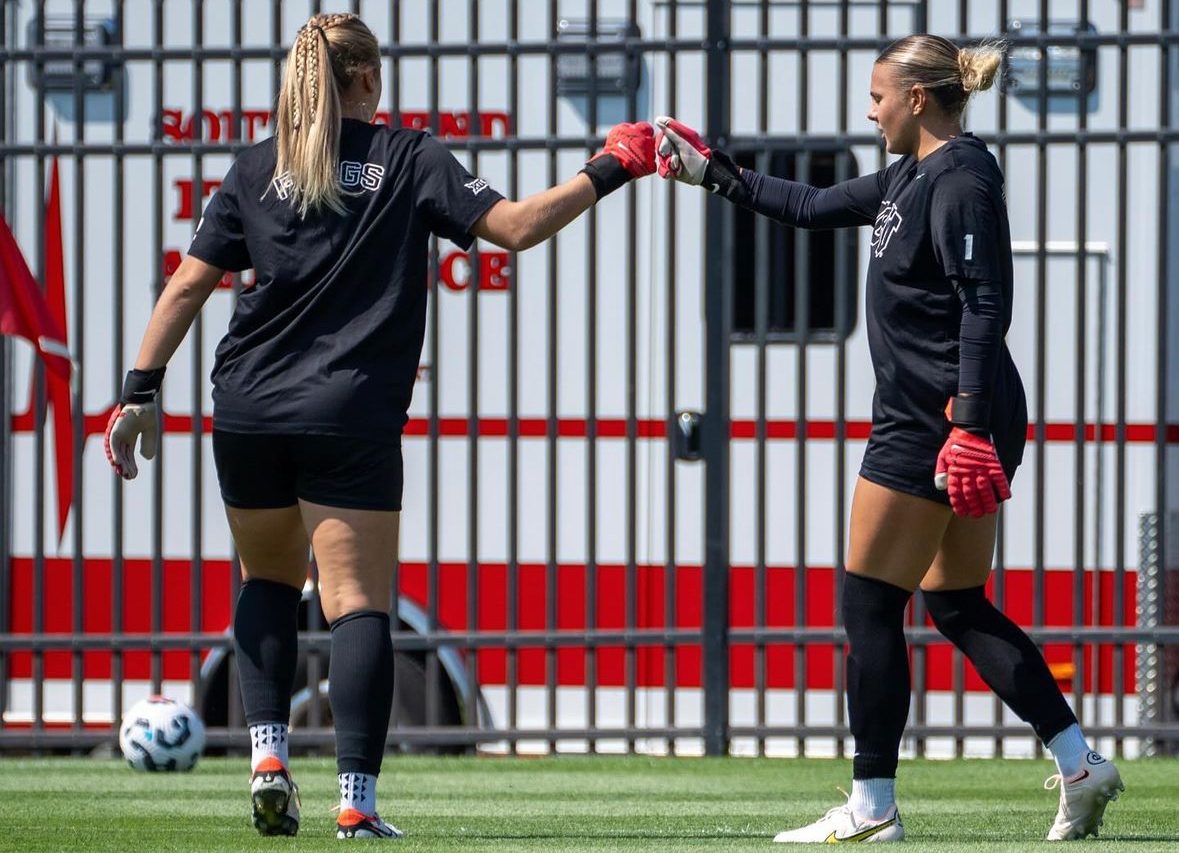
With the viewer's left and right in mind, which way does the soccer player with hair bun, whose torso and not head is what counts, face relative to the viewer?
facing to the left of the viewer

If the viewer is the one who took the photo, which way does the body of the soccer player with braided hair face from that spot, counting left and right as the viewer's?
facing away from the viewer

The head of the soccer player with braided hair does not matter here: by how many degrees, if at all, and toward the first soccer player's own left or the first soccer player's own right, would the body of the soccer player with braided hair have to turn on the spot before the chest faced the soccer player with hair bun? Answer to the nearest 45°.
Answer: approximately 90° to the first soccer player's own right

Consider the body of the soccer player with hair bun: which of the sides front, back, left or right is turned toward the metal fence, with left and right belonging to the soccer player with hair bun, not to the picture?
right

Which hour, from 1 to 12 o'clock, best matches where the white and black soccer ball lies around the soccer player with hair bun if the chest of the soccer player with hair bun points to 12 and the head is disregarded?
The white and black soccer ball is roughly at 1 o'clock from the soccer player with hair bun.

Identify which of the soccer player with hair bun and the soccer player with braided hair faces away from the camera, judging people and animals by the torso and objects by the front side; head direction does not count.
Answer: the soccer player with braided hair

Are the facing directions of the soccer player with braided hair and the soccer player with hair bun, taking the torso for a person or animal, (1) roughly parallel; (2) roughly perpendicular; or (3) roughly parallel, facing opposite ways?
roughly perpendicular

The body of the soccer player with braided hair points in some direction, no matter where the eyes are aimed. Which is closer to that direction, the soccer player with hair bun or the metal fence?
the metal fence

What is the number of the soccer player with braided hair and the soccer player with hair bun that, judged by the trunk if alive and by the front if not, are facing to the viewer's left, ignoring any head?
1

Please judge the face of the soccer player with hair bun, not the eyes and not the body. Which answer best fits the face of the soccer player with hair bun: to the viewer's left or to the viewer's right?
to the viewer's left
